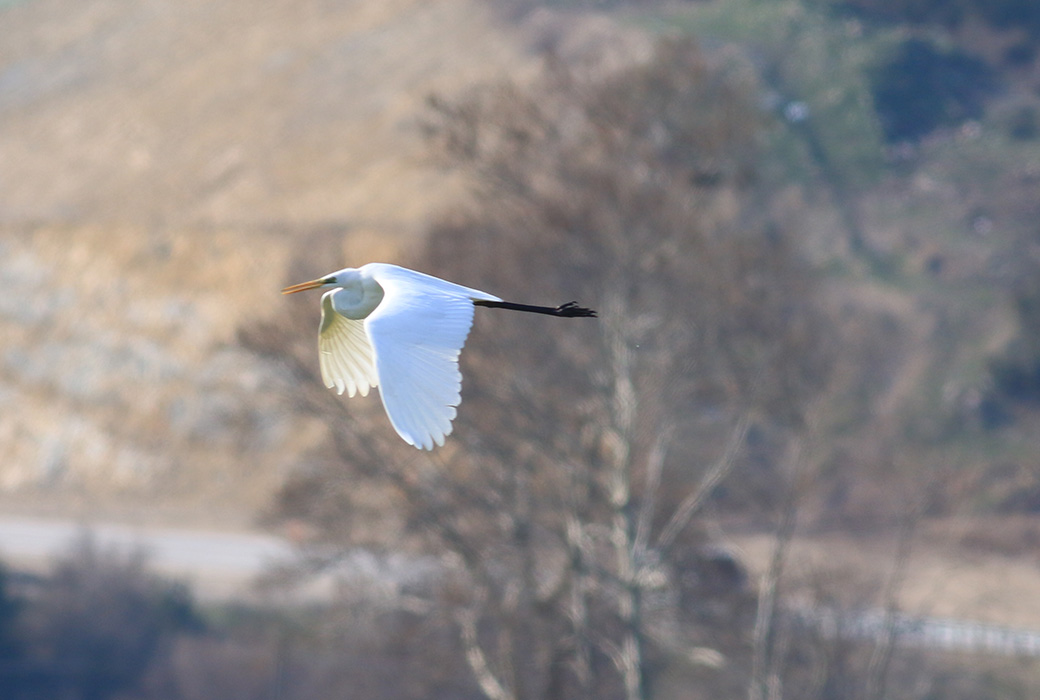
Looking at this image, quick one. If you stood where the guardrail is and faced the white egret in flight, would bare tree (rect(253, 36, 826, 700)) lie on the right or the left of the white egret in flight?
right

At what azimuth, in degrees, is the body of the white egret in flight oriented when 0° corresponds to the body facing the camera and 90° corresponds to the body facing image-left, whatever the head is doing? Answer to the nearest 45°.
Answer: approximately 90°

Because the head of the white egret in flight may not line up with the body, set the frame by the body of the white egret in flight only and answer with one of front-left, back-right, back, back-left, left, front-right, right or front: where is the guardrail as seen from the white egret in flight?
back-right
